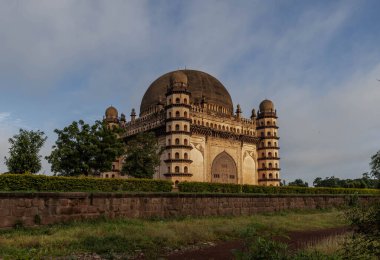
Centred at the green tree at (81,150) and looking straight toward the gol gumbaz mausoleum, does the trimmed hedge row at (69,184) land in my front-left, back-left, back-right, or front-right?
back-right

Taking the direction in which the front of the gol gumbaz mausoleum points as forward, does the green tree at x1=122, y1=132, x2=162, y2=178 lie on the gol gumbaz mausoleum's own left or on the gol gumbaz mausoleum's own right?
on the gol gumbaz mausoleum's own right

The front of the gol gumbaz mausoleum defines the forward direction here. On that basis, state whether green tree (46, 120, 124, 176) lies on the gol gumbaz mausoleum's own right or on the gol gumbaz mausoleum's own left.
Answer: on the gol gumbaz mausoleum's own right

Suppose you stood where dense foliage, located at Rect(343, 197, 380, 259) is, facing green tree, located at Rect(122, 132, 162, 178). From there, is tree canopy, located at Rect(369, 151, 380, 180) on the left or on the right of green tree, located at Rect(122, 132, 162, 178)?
right

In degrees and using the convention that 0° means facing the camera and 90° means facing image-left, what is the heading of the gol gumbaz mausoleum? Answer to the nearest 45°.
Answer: approximately 315°

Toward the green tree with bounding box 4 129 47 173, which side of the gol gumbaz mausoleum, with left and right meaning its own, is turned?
right

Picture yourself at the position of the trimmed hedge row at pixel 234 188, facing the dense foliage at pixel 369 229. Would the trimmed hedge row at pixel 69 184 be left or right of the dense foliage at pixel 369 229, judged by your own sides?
right

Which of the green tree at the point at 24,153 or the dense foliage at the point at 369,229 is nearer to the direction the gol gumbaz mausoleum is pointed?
the dense foliage

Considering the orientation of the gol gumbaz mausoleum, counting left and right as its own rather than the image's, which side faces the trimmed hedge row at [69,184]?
right

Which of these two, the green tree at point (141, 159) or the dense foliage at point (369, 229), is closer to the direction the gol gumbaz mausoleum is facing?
the dense foliage

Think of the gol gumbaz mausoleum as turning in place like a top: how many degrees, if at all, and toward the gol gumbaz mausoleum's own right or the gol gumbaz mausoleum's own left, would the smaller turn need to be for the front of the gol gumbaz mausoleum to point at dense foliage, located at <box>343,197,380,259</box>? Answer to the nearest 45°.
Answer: approximately 45° to the gol gumbaz mausoleum's own right
